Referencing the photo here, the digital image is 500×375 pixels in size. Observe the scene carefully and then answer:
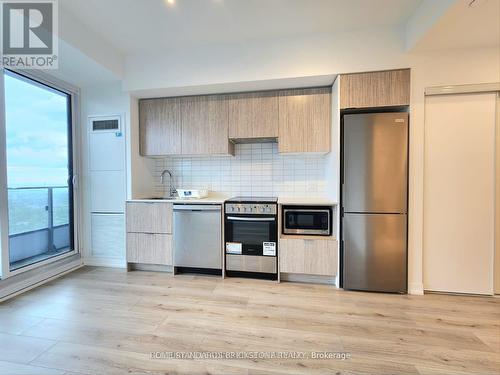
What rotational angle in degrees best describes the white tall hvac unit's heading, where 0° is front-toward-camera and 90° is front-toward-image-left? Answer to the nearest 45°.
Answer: approximately 0°

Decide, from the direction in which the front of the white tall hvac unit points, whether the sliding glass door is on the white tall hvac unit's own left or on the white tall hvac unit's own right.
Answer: on the white tall hvac unit's own right

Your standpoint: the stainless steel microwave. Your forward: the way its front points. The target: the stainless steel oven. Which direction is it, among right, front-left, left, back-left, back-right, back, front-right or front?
right

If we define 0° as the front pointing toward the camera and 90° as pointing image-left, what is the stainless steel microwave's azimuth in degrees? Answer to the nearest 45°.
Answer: approximately 0°

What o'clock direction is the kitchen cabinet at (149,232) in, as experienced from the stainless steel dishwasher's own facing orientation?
The kitchen cabinet is roughly at 4 o'clock from the stainless steel dishwasher.

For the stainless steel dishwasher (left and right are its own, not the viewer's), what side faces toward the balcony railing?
right

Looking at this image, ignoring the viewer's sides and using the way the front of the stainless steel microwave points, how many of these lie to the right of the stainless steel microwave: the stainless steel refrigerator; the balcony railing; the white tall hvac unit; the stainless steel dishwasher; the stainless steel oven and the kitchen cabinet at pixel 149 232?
5

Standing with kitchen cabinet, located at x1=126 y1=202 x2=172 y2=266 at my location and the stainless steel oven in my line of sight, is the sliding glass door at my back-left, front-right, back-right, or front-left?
back-right

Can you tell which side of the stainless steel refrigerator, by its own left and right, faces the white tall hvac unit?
right

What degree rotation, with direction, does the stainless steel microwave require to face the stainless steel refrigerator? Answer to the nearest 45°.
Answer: approximately 90° to its left

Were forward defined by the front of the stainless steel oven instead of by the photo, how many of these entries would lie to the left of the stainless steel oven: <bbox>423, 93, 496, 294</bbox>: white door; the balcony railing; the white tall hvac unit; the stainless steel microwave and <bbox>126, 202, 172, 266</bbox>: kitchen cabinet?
2
